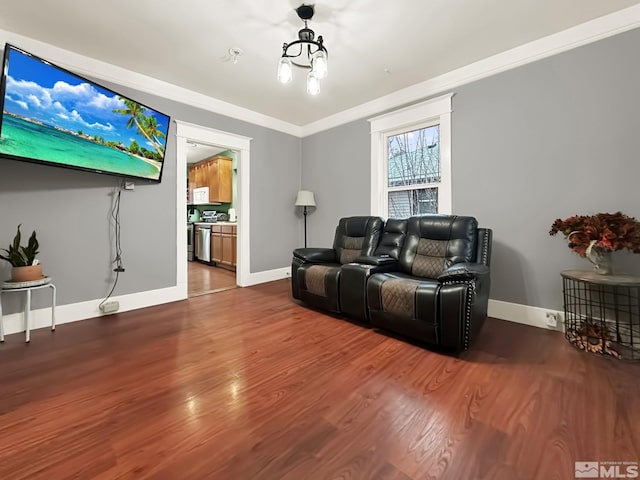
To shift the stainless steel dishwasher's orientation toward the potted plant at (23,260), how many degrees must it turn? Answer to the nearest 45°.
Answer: approximately 45° to its left

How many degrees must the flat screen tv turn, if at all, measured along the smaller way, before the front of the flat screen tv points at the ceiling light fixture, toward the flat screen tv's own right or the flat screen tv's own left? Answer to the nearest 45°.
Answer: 0° — it already faces it

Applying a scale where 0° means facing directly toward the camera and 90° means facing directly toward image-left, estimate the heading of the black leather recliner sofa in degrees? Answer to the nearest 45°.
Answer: approximately 45°

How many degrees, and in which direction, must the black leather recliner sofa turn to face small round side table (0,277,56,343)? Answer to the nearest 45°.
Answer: approximately 45° to its right

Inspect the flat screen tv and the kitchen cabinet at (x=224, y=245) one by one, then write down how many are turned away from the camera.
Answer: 0

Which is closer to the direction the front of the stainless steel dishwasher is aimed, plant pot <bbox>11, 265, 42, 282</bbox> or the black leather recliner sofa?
the plant pot

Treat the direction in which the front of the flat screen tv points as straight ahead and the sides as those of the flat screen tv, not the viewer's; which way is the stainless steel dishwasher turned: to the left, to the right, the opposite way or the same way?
to the right

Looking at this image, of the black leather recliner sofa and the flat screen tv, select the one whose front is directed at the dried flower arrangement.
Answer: the flat screen tv

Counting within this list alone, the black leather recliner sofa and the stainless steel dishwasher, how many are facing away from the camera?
0

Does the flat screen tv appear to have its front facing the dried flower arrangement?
yes

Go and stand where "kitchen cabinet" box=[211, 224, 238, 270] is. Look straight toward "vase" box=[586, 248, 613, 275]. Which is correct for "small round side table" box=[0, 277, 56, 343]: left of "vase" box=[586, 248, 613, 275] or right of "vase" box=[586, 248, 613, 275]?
right
